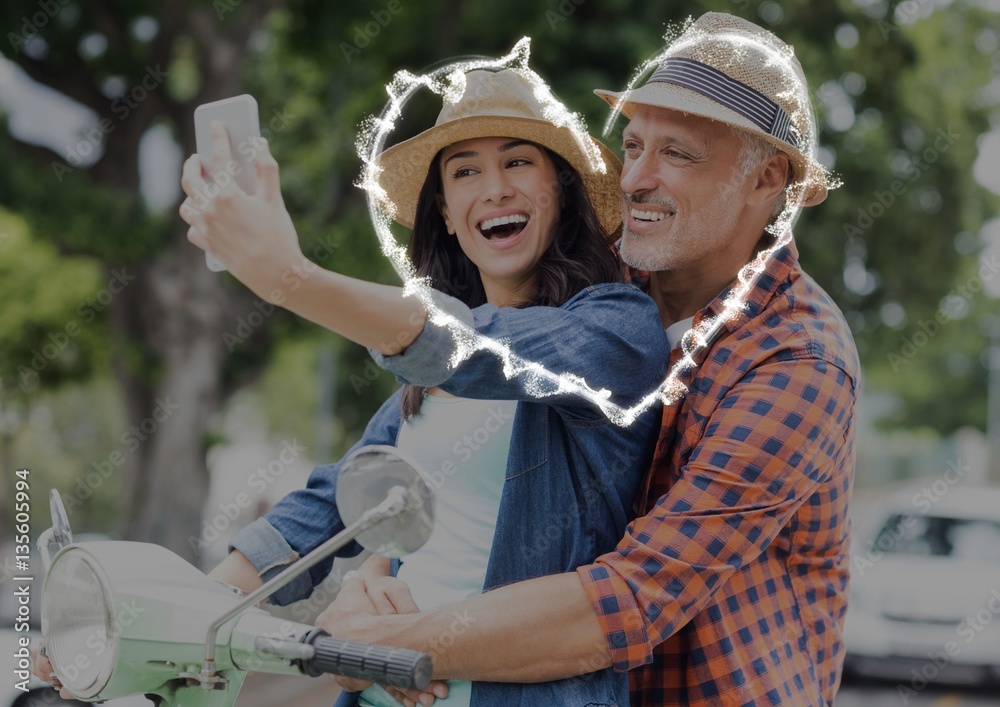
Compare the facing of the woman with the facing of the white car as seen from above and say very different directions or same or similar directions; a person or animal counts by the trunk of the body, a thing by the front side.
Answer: same or similar directions

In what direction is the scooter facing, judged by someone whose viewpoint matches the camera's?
facing the viewer and to the left of the viewer

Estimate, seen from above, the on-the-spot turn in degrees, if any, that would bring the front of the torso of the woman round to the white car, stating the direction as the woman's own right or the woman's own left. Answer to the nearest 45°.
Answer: approximately 180°

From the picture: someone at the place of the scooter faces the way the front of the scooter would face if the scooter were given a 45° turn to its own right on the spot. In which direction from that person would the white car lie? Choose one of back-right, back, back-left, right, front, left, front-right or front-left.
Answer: back-right

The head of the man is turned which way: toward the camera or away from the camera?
toward the camera

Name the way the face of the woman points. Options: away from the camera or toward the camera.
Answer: toward the camera

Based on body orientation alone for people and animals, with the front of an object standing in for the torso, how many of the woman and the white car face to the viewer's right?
0

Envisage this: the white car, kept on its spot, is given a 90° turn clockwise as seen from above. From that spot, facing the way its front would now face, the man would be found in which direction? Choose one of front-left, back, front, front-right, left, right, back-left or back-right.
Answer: left

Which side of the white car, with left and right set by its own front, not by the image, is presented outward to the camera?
front
